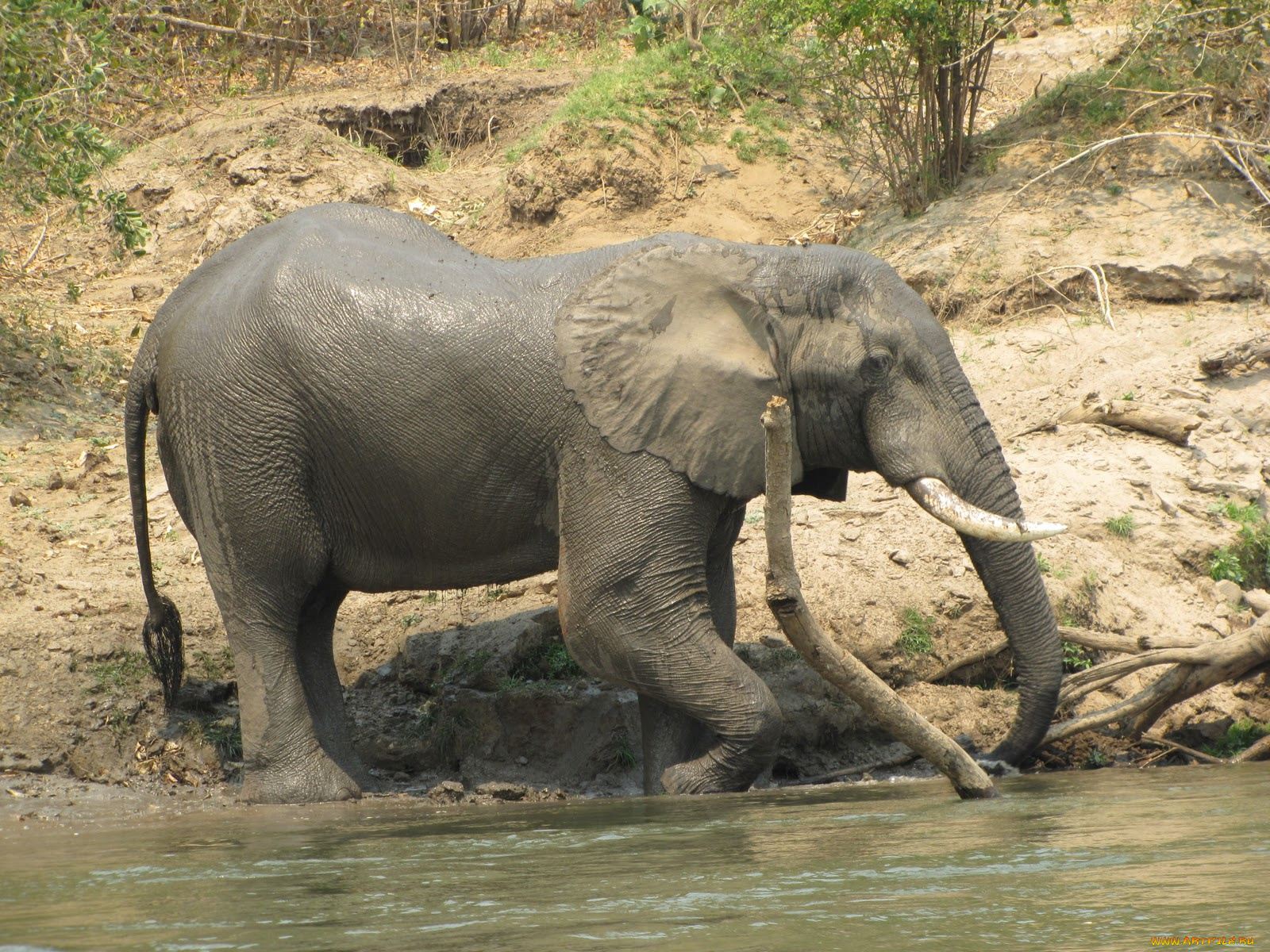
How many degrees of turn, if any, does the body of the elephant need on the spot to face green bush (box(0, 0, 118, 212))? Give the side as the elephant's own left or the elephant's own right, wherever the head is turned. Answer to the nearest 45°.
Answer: approximately 135° to the elephant's own left

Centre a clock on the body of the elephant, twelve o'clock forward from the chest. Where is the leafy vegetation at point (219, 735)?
The leafy vegetation is roughly at 7 o'clock from the elephant.

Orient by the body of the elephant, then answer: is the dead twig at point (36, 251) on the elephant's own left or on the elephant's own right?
on the elephant's own left

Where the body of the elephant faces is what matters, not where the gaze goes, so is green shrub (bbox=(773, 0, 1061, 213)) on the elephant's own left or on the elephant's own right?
on the elephant's own left

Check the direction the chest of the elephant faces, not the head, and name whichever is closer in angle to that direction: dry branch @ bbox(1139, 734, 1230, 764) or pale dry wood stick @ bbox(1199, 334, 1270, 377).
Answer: the dry branch

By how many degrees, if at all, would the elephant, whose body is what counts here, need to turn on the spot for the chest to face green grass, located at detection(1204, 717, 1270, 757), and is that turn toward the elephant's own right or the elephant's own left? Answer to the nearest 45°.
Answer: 0° — it already faces it

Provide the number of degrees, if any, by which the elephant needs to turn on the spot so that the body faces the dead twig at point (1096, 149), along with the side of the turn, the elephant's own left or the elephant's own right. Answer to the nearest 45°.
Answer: approximately 45° to the elephant's own left

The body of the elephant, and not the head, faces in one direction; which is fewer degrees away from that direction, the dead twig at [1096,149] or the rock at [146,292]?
the dead twig

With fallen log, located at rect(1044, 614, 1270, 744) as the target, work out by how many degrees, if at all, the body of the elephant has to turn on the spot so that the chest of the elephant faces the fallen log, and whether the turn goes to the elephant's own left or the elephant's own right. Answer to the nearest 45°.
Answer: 0° — it already faces it

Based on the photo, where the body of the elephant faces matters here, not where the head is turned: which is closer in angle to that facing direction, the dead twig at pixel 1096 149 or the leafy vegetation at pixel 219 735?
the dead twig

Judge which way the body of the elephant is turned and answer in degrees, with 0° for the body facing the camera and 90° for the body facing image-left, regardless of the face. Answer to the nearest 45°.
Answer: approximately 270°

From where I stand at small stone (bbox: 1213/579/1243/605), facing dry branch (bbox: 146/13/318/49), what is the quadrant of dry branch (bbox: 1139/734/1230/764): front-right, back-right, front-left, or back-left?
back-left
